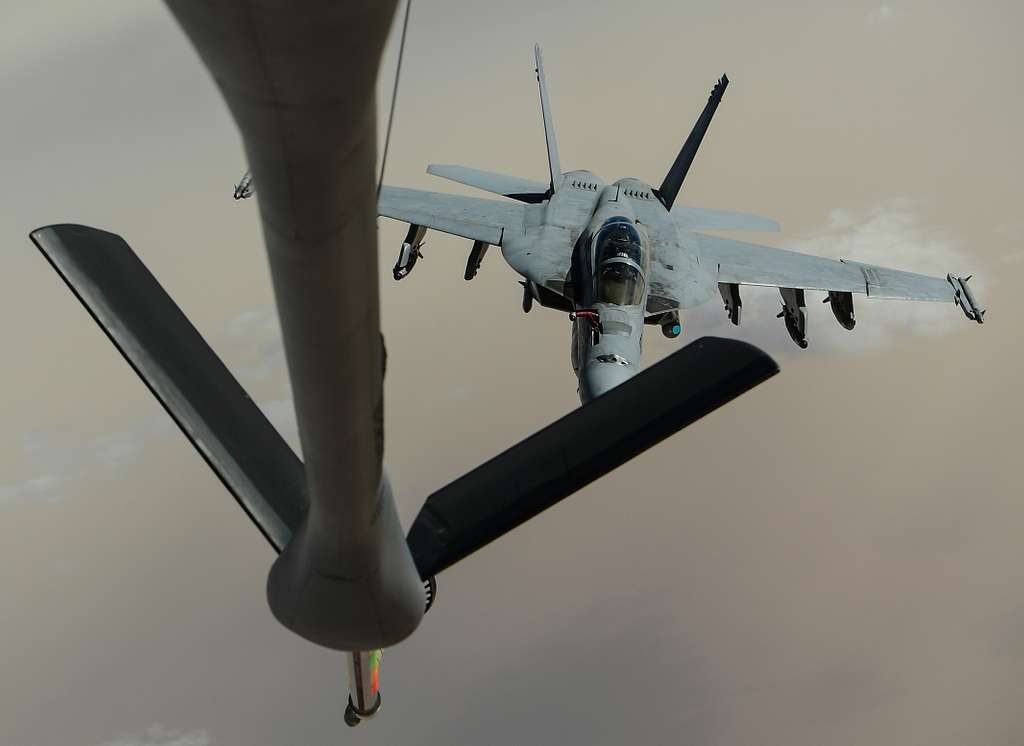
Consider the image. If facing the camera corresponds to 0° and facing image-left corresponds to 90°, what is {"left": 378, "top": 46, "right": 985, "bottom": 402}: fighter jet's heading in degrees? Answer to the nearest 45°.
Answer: approximately 0°
